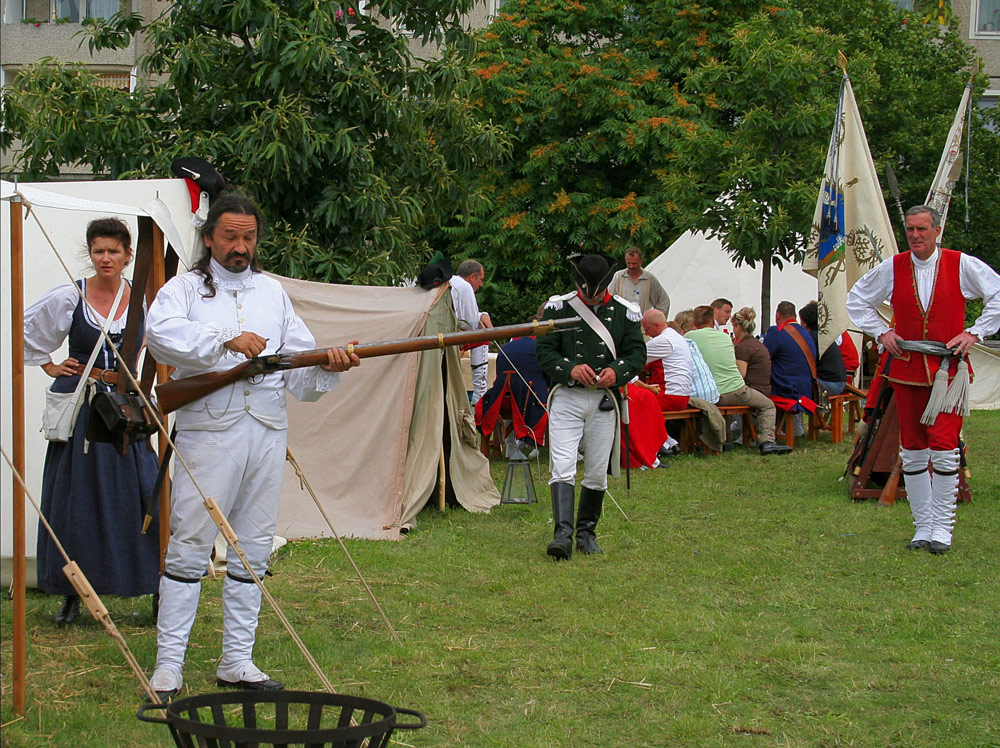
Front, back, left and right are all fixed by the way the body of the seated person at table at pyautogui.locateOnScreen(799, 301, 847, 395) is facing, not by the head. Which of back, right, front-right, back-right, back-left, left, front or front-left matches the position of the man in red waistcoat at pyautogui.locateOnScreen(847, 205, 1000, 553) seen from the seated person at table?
back-left

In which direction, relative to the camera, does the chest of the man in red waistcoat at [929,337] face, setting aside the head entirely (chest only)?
toward the camera

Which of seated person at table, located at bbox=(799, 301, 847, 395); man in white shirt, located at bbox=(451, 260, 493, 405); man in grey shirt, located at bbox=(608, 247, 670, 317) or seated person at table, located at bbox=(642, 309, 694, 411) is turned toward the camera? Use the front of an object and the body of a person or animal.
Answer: man in grey shirt, located at bbox=(608, 247, 670, 317)

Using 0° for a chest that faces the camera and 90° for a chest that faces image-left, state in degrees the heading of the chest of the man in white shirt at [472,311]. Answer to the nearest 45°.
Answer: approximately 270°

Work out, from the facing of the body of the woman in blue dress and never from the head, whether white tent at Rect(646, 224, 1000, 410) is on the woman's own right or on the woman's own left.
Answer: on the woman's own left

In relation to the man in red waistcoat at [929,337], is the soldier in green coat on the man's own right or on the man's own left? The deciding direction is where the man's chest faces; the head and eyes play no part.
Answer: on the man's own right

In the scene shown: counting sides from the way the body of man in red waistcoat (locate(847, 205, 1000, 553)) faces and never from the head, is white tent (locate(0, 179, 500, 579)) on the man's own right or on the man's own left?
on the man's own right

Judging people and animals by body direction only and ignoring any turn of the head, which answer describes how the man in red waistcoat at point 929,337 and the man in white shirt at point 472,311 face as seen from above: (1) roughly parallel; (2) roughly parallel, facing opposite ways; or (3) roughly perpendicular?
roughly perpendicular

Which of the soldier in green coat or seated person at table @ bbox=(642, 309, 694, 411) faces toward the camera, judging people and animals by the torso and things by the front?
the soldier in green coat

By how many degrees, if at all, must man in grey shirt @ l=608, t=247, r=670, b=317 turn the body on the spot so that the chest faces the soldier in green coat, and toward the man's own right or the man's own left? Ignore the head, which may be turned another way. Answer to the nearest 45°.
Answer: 0° — they already face them

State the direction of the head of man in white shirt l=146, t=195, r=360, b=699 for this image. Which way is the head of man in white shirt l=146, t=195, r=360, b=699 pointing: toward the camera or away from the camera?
toward the camera

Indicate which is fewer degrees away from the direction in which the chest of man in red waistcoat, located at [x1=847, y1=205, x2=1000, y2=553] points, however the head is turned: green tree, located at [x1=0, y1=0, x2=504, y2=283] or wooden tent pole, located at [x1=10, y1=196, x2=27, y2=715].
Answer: the wooden tent pole

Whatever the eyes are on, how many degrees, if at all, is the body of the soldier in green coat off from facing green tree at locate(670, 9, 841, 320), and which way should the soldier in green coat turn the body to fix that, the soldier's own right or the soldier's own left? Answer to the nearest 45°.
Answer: approximately 180°
